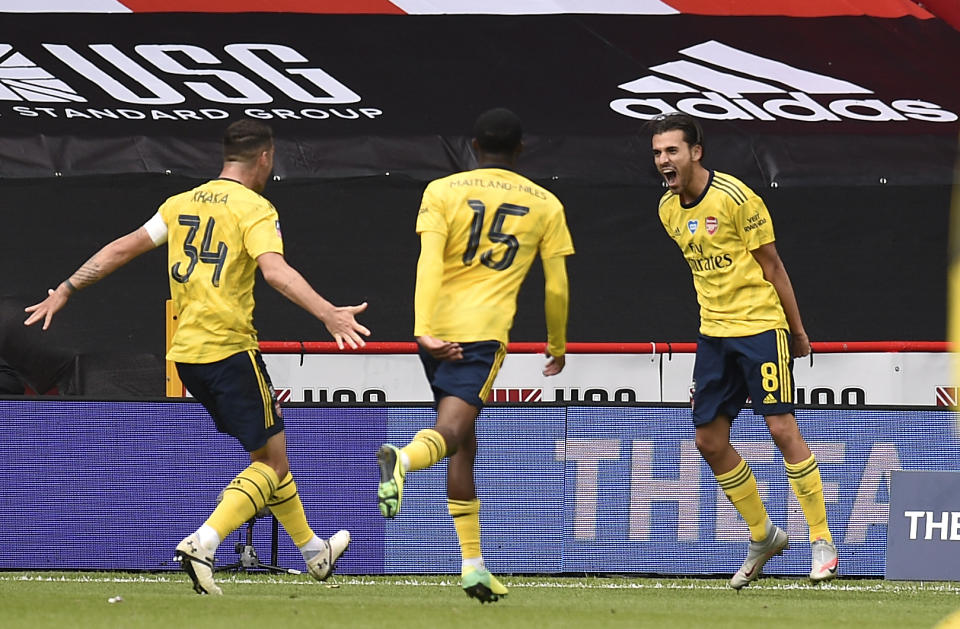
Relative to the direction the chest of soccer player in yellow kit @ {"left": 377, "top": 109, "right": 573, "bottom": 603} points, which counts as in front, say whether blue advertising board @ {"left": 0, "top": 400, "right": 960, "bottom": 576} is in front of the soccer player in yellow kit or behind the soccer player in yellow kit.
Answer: in front

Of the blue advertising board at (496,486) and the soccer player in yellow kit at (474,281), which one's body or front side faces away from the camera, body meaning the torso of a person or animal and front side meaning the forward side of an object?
the soccer player in yellow kit

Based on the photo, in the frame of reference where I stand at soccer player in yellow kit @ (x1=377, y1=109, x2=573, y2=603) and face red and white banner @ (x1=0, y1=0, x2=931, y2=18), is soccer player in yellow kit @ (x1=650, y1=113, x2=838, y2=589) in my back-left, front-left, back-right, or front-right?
front-right

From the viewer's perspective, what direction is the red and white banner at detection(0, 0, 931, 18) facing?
toward the camera

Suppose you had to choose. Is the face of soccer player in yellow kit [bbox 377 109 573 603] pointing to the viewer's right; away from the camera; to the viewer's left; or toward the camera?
away from the camera

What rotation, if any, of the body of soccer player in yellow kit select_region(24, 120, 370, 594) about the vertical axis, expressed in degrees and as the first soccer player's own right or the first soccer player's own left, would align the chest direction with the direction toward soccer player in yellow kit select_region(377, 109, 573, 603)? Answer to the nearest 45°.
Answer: approximately 90° to the first soccer player's own right

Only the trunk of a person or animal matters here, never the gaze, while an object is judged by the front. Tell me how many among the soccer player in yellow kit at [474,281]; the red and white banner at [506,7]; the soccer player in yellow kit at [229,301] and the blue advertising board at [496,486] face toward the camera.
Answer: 2

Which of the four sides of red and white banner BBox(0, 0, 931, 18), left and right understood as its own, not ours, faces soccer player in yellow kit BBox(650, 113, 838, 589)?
front

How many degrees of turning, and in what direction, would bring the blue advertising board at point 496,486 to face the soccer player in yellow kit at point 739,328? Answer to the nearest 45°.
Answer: approximately 45° to its left

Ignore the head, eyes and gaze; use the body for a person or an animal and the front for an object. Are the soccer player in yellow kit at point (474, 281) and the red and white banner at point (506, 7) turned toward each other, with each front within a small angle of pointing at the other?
yes

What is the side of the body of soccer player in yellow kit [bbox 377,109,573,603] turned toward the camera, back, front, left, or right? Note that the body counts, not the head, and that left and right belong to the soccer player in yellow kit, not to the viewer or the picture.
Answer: back

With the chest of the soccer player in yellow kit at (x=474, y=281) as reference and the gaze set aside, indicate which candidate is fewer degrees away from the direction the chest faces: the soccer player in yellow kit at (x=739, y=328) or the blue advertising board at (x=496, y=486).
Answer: the blue advertising board

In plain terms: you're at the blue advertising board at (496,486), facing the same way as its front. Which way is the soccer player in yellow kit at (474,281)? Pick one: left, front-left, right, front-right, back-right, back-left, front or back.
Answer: front

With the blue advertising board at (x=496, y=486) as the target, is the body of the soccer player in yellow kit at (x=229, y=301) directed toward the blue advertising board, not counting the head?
yes

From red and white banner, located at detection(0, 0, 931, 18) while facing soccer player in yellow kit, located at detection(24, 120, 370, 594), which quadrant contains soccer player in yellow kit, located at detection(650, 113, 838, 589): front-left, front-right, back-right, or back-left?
front-left

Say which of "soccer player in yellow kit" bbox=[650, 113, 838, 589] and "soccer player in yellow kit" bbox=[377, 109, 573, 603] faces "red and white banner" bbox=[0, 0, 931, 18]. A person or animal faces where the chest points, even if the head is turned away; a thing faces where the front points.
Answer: "soccer player in yellow kit" bbox=[377, 109, 573, 603]
